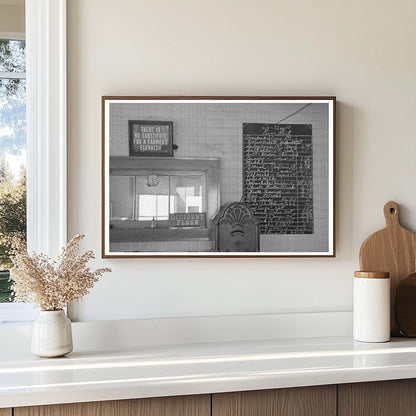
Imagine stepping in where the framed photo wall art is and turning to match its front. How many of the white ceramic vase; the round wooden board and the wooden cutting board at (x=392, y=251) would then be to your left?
2

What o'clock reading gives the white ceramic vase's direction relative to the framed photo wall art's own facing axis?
The white ceramic vase is roughly at 2 o'clock from the framed photo wall art.

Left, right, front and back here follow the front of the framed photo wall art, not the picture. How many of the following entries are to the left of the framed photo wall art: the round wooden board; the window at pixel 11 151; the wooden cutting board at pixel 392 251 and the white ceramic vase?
2

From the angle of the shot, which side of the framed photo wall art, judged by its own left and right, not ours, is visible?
front

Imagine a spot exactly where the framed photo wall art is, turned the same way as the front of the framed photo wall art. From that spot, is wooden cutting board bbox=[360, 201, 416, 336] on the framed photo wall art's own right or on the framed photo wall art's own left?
on the framed photo wall art's own left

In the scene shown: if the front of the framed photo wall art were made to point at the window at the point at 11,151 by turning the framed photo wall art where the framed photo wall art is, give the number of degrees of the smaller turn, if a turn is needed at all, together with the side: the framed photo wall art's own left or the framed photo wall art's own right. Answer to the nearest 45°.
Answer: approximately 90° to the framed photo wall art's own right

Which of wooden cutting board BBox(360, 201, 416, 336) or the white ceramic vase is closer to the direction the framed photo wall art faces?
the white ceramic vase

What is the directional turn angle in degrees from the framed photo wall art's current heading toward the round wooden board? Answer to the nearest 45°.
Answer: approximately 90° to its left

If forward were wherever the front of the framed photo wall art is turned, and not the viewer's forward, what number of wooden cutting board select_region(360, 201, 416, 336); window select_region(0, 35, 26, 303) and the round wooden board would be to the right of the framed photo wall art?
1

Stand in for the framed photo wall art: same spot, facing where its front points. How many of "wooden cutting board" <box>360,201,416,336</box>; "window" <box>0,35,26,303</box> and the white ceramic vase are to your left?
1
